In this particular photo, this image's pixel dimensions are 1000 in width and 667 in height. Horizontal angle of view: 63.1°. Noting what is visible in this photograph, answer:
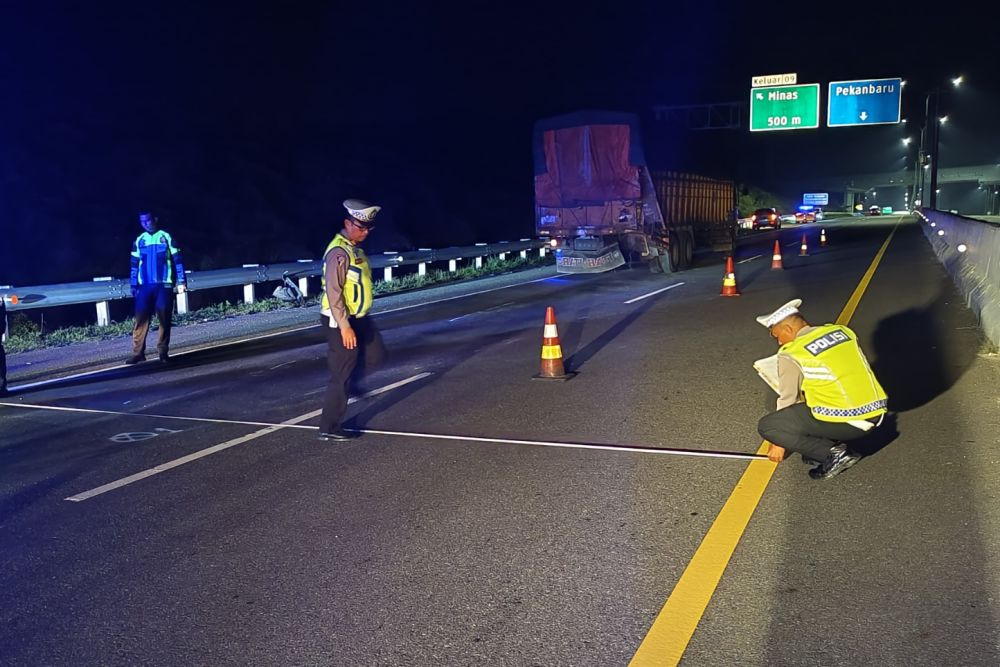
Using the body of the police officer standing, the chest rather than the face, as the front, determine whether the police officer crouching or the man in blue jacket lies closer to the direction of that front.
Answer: the police officer crouching

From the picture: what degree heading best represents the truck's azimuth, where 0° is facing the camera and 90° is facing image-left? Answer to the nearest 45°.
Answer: approximately 225°

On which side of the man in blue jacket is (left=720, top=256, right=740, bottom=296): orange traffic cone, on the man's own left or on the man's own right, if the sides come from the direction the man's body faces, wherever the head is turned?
on the man's own left

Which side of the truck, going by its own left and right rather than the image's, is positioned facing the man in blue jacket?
back

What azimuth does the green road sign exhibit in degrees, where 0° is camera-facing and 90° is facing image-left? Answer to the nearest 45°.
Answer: approximately 0°

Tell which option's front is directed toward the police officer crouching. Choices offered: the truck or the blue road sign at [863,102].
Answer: the blue road sign

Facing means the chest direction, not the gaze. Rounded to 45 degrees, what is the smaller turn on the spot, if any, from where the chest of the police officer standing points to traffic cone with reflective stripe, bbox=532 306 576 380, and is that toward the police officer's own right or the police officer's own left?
approximately 45° to the police officer's own left

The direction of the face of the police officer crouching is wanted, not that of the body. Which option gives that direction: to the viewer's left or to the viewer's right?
to the viewer's left

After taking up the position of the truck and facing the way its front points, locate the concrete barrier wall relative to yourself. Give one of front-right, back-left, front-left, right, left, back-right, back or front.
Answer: right

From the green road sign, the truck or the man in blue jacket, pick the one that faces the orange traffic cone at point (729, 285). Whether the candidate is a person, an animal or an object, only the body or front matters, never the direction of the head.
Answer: the green road sign

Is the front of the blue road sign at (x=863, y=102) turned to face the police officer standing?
yes
